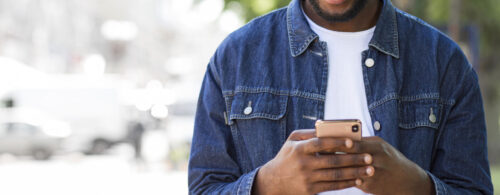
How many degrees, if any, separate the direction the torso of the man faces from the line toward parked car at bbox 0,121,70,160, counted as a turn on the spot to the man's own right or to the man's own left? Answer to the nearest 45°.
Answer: approximately 135° to the man's own right

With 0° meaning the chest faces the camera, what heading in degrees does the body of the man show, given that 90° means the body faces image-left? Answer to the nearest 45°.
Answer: approximately 0°
